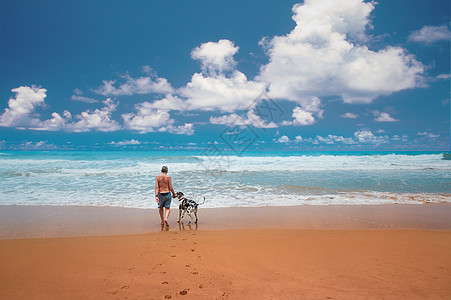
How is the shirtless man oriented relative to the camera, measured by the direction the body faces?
away from the camera
